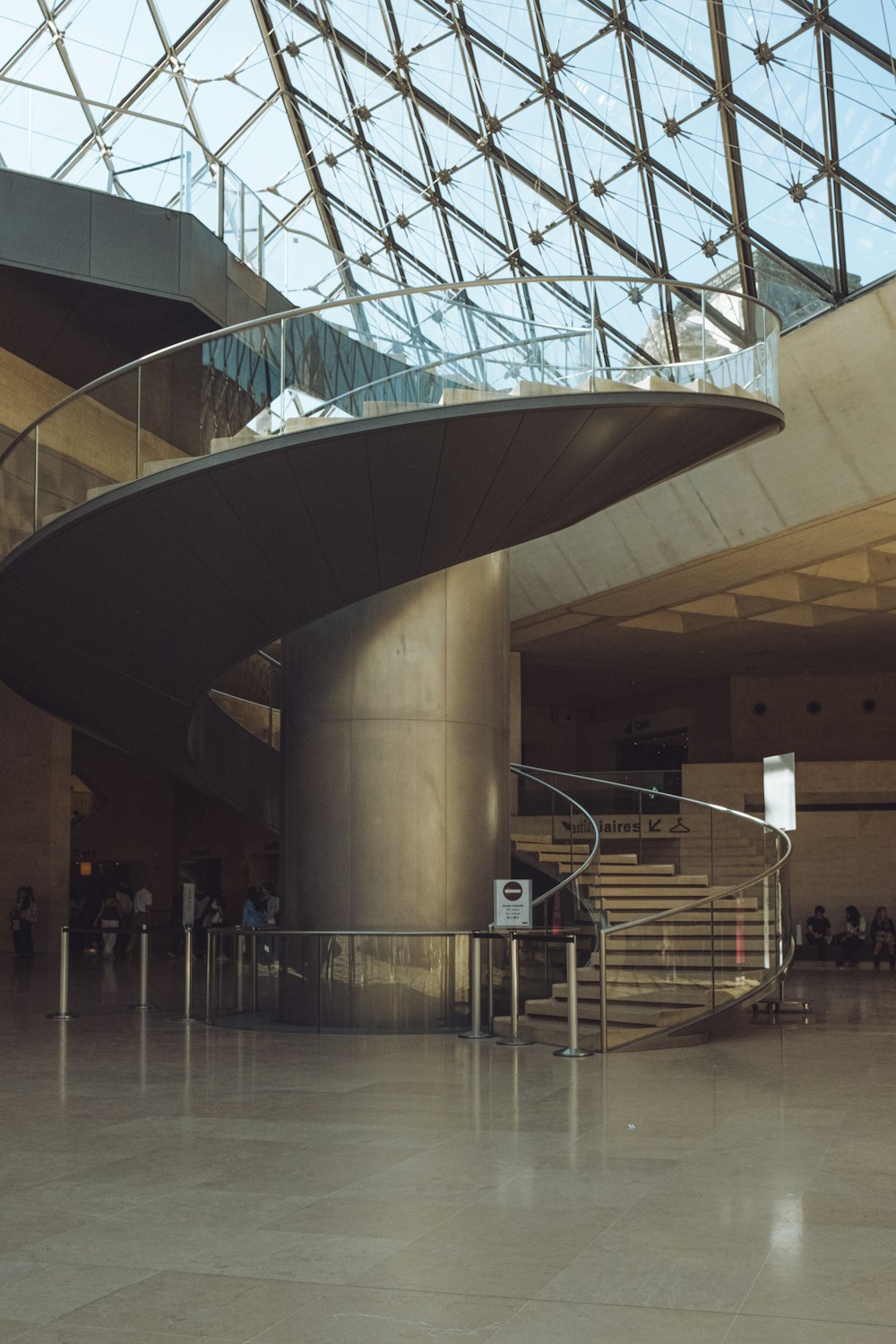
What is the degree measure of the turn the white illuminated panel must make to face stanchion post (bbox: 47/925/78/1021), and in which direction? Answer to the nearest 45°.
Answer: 0° — it already faces it

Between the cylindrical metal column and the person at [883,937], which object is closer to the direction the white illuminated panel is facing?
the cylindrical metal column

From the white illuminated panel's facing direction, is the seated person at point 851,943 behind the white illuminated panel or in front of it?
behind

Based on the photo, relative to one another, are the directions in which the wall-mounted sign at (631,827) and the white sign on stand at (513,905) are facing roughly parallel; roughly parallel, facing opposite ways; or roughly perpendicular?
roughly parallel

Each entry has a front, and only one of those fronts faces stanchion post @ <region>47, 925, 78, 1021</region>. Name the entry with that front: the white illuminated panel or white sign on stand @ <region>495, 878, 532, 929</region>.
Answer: the white illuminated panel

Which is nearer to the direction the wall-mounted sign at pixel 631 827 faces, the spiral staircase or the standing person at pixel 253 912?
the spiral staircase

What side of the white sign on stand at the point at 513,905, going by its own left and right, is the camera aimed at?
front

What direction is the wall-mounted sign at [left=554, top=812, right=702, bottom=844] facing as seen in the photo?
toward the camera

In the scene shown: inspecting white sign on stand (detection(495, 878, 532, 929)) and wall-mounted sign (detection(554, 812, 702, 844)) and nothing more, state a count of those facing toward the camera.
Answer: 2

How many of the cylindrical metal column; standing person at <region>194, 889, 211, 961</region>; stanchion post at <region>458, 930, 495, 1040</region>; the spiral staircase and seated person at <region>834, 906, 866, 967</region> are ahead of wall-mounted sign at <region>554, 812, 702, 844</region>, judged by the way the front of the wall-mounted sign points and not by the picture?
3
